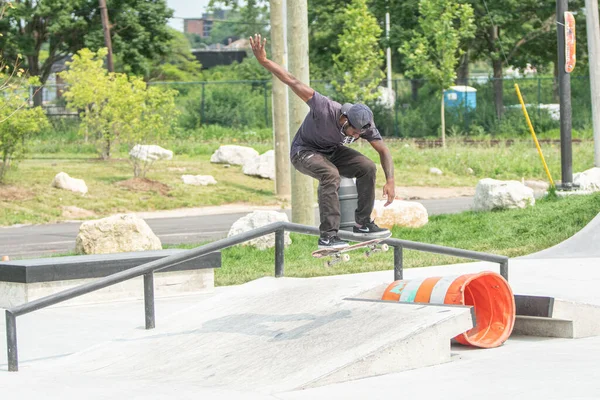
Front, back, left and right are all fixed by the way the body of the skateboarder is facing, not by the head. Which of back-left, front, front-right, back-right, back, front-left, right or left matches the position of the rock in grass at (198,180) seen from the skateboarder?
back-left

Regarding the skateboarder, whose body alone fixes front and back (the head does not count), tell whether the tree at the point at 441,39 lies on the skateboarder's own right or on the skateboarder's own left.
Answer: on the skateboarder's own left

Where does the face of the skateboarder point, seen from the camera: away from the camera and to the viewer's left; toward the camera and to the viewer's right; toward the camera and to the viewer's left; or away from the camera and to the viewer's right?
toward the camera and to the viewer's right

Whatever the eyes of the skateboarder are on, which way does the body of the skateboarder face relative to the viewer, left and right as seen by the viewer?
facing the viewer and to the right of the viewer

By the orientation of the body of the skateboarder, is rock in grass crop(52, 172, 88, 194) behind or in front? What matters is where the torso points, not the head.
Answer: behind

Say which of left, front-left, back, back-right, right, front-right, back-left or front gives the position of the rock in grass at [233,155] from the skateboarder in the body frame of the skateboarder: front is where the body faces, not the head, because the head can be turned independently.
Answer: back-left

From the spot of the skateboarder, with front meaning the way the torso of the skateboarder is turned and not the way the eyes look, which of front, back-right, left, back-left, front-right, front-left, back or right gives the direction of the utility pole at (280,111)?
back-left

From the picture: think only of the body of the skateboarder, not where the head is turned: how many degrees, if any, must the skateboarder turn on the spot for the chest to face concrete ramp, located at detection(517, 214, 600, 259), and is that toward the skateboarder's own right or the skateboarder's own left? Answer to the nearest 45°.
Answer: approximately 90° to the skateboarder's own left

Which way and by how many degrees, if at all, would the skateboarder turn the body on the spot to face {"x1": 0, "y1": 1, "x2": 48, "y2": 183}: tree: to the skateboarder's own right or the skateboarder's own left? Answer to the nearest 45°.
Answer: approximately 180°

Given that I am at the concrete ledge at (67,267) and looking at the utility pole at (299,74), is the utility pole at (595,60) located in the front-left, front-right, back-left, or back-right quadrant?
front-right
